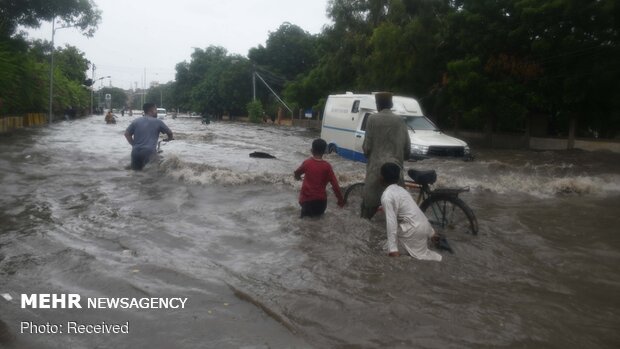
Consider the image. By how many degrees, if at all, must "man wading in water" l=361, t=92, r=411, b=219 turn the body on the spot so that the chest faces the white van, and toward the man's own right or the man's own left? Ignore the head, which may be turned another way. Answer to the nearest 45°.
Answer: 0° — they already face it

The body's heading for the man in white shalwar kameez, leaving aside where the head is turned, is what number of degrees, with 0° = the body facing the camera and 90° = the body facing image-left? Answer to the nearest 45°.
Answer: approximately 135°

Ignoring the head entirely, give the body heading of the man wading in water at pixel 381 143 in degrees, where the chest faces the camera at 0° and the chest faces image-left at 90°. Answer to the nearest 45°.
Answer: approximately 180°

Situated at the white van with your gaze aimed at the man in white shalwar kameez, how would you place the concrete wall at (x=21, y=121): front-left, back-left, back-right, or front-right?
back-right

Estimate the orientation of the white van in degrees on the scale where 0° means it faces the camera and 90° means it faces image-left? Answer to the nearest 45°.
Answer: approximately 315°

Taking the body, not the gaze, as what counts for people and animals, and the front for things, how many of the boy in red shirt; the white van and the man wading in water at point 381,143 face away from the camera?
2

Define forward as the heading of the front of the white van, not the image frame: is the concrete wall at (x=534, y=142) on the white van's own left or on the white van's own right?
on the white van's own left

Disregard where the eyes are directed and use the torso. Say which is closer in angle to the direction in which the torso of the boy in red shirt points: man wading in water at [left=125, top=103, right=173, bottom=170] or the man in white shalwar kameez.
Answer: the man wading in water

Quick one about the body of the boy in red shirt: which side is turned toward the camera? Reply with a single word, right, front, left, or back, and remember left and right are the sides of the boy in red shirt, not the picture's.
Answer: back

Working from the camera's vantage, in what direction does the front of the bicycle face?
facing away from the viewer and to the left of the viewer

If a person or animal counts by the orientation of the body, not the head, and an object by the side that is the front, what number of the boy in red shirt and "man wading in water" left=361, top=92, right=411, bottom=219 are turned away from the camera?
2

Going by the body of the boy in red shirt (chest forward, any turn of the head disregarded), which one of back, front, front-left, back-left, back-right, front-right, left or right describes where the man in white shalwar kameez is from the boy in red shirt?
back-right

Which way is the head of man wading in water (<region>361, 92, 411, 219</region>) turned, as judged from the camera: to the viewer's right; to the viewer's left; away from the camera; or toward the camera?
away from the camera

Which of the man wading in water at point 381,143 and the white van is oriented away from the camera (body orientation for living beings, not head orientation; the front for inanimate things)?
the man wading in water
